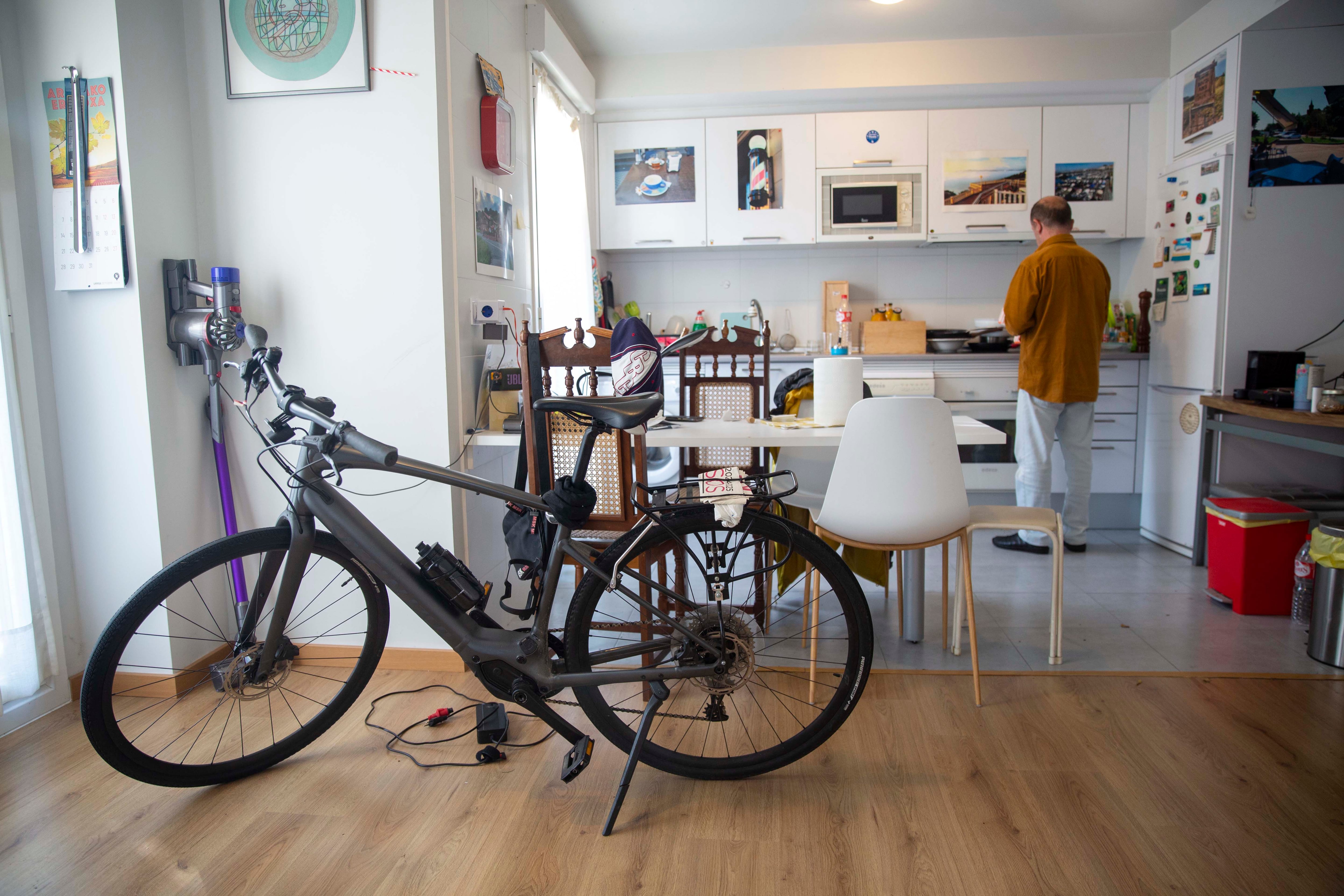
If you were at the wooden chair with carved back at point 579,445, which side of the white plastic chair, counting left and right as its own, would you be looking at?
left

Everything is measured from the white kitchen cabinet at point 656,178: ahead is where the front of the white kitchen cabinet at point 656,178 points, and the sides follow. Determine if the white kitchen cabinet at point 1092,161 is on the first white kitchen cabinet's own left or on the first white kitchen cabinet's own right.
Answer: on the first white kitchen cabinet's own left

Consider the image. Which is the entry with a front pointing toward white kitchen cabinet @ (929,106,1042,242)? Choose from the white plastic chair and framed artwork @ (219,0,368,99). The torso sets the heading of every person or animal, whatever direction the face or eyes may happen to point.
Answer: the white plastic chair

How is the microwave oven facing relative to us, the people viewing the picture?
facing the viewer

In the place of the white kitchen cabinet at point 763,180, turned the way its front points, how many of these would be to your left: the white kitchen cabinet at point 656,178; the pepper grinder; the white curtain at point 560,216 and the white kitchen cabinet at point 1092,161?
2

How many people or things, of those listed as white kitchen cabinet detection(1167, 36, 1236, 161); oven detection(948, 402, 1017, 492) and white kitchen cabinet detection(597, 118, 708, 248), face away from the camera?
0

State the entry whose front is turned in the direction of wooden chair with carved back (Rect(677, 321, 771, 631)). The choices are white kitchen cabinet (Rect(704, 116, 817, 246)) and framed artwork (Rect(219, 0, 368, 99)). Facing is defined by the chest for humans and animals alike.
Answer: the white kitchen cabinet

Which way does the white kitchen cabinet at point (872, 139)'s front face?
toward the camera

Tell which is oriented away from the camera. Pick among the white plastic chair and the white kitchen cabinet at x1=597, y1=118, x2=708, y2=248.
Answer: the white plastic chair

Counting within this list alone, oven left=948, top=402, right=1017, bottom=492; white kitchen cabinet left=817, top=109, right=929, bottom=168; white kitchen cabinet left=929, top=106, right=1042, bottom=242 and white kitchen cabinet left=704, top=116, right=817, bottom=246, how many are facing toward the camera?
4

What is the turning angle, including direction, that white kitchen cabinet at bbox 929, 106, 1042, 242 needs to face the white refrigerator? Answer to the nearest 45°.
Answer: approximately 45° to its left

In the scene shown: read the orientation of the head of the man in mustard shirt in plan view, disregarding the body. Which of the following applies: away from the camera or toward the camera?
away from the camera

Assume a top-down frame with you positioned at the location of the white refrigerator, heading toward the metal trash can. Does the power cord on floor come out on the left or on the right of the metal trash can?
right

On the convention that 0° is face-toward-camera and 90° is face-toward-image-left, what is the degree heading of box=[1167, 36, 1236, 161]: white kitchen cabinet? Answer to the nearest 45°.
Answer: approximately 45°

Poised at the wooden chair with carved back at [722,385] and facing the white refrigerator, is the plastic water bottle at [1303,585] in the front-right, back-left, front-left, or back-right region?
front-right

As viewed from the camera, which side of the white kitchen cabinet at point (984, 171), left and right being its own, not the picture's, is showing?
front
